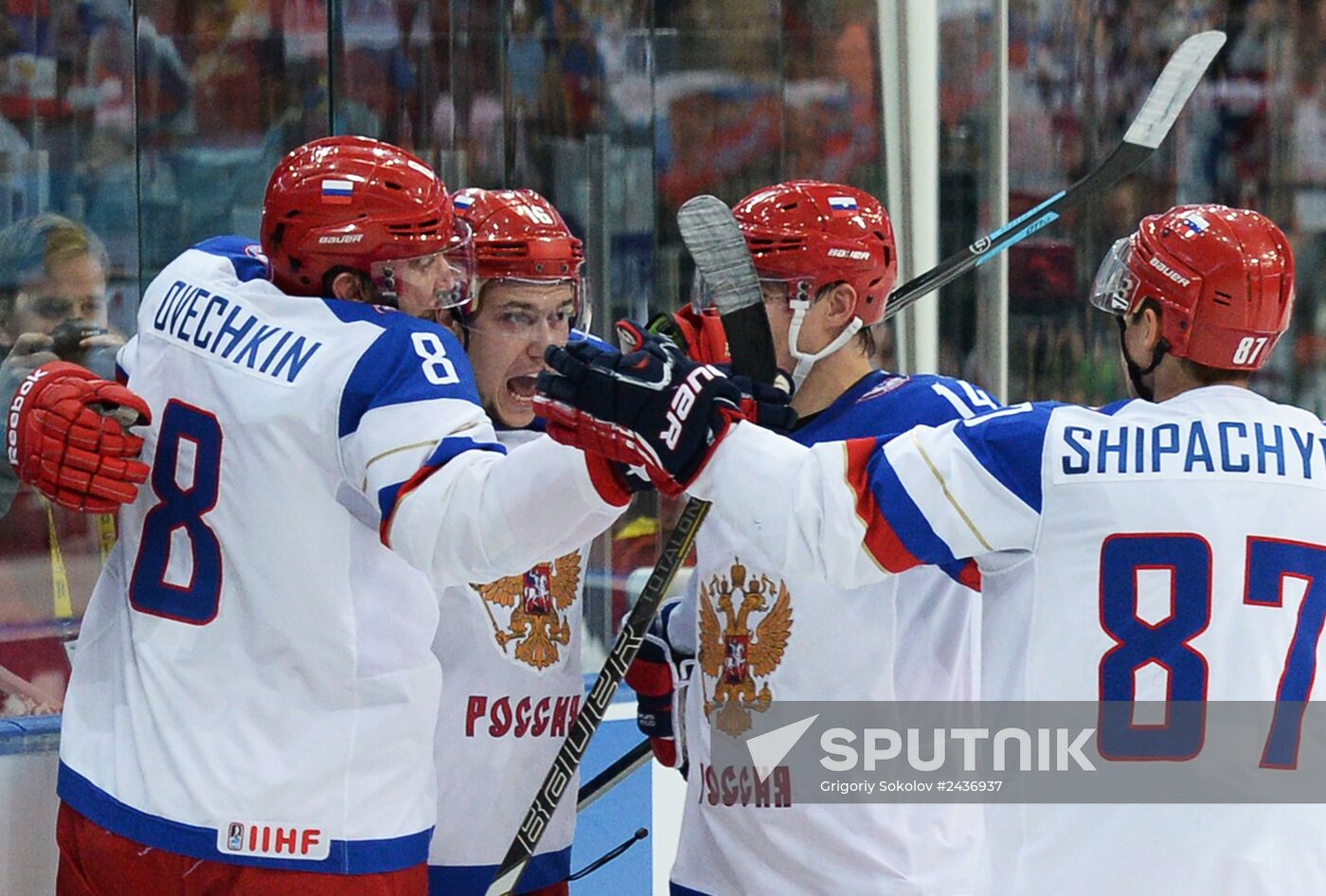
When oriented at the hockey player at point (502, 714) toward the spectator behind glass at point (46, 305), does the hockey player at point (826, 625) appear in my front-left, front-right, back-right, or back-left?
back-right

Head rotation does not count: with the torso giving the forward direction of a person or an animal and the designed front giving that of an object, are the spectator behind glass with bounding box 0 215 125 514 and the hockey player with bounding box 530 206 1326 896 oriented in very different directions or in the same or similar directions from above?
very different directions

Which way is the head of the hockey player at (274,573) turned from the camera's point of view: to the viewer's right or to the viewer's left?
to the viewer's right

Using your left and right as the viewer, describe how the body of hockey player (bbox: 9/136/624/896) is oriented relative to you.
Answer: facing away from the viewer and to the right of the viewer

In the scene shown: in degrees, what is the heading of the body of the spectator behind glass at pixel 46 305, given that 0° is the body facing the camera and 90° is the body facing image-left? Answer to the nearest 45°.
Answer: approximately 315°

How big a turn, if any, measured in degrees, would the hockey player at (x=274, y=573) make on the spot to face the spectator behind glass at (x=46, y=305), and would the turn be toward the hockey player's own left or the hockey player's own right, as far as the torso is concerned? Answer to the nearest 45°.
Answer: approximately 45° to the hockey player's own left

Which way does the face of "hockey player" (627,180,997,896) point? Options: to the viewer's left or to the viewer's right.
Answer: to the viewer's left
